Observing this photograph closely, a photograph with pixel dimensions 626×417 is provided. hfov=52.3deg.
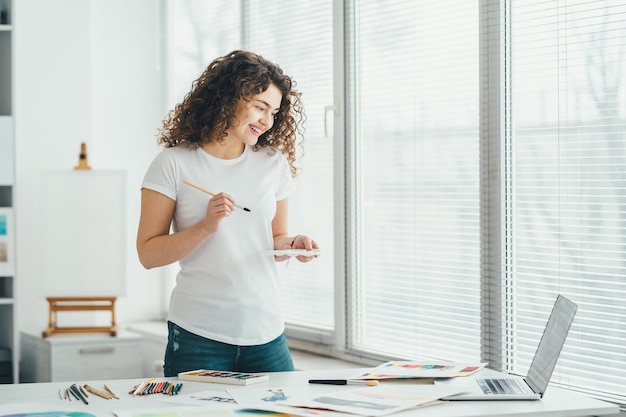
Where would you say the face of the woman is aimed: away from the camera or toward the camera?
toward the camera

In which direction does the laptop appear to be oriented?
to the viewer's left

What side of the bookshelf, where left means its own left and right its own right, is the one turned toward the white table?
front

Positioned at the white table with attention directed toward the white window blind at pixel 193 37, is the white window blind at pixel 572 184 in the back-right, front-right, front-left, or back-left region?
front-right

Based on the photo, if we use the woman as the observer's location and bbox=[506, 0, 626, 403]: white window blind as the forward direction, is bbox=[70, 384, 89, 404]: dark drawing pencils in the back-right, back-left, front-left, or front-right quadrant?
back-right

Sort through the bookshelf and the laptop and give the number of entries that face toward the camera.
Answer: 1

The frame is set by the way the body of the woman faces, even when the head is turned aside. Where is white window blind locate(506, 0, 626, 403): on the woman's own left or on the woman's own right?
on the woman's own left

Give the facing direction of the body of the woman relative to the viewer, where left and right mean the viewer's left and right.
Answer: facing the viewer and to the right of the viewer

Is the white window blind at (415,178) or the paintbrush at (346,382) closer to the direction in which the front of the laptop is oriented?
the paintbrush

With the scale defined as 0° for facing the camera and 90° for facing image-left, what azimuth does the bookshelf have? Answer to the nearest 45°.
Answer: approximately 0°

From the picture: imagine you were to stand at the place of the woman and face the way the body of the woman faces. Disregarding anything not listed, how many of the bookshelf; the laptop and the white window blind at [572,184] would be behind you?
1

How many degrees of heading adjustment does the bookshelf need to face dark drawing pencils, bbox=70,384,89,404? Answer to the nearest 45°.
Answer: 0° — it already faces it

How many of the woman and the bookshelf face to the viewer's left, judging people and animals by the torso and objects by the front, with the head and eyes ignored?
0
